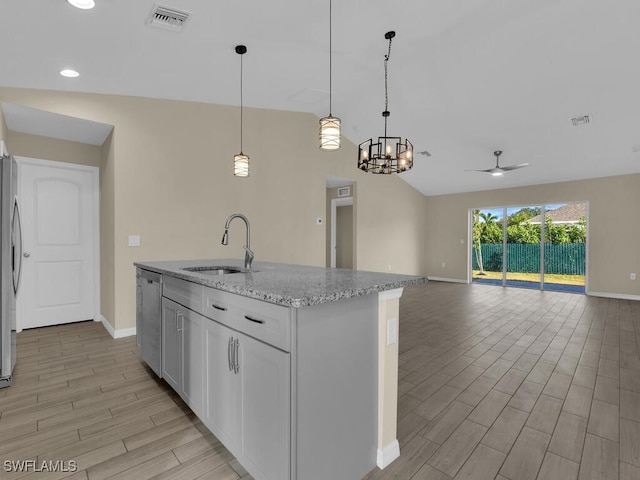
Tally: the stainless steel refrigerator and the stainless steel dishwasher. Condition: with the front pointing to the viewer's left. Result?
1

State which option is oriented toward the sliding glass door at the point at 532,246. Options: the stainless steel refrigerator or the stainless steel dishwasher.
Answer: the stainless steel refrigerator

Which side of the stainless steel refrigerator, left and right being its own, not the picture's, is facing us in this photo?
right

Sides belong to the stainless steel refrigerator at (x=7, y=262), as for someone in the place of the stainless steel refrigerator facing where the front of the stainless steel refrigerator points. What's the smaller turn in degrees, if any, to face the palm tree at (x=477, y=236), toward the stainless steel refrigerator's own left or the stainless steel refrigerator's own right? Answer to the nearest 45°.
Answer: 0° — it already faces it

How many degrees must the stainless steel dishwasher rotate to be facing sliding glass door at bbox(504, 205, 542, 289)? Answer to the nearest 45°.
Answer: approximately 180°

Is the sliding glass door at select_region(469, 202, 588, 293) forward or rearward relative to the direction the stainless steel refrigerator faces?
forward

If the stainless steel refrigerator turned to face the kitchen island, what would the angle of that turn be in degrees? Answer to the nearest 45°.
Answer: approximately 45° to its right

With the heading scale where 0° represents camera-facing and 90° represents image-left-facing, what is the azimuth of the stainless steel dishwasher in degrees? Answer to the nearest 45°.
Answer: approximately 90°

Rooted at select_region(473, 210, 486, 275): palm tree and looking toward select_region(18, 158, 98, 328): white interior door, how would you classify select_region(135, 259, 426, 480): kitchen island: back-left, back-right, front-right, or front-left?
front-left

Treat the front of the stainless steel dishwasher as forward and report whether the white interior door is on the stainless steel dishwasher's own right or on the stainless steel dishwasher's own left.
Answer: on the stainless steel dishwasher's own right

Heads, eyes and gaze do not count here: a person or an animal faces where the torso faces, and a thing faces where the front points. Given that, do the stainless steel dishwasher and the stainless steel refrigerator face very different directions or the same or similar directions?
very different directions
